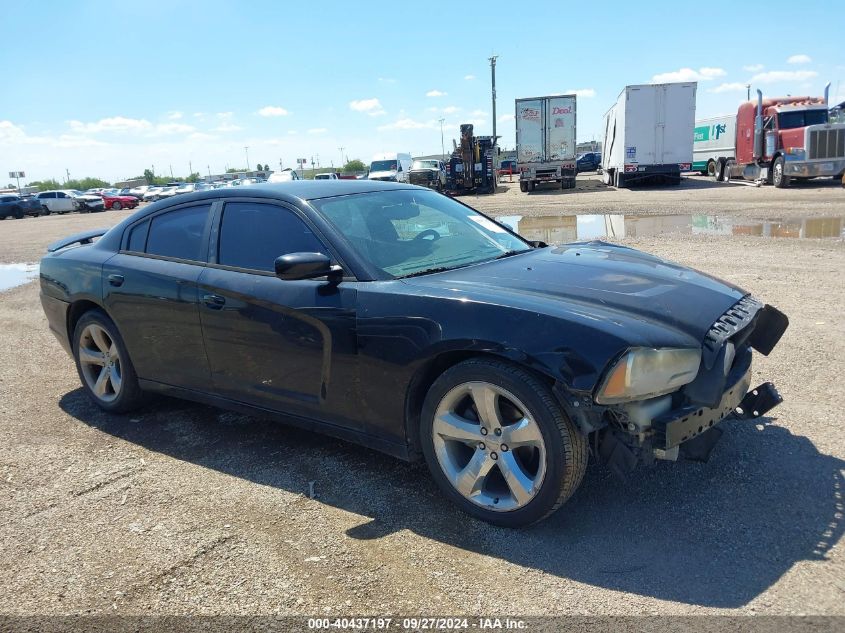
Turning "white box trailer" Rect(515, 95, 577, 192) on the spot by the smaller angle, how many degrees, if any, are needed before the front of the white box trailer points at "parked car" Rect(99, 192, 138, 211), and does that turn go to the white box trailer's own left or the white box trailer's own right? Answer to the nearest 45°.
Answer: approximately 45° to the white box trailer's own left

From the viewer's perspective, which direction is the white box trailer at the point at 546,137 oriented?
away from the camera

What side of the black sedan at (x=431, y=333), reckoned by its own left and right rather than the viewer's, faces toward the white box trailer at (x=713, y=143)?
left

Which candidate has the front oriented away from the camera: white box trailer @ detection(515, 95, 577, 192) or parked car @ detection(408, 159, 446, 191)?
the white box trailer

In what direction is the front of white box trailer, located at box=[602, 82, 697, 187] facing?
away from the camera

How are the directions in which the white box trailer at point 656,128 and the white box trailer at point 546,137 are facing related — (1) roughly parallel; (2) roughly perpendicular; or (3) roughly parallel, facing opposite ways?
roughly parallel

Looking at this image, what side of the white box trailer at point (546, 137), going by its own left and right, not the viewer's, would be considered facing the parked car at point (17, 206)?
left

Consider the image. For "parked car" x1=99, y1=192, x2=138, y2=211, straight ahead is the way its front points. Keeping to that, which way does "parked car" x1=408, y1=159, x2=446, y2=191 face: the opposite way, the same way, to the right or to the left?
to the right

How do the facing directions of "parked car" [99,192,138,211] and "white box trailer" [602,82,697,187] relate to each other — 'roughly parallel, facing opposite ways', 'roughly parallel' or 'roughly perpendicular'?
roughly perpendicular

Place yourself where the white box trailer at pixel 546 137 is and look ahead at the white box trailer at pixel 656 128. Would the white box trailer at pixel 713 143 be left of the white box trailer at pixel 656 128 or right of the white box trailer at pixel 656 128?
left

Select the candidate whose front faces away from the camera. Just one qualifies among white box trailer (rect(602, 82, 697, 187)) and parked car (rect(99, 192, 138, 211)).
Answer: the white box trailer

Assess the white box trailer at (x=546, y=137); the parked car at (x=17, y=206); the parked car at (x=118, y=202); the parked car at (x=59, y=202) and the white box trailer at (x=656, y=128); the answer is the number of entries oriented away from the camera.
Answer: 2

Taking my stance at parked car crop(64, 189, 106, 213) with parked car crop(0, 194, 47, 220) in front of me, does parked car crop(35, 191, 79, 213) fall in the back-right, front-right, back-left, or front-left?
front-right

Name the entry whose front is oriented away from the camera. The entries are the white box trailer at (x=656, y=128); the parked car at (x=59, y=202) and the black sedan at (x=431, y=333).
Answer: the white box trailer

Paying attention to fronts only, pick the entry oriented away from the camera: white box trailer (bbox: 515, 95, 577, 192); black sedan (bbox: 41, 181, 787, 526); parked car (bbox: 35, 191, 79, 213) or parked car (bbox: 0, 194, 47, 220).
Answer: the white box trailer
